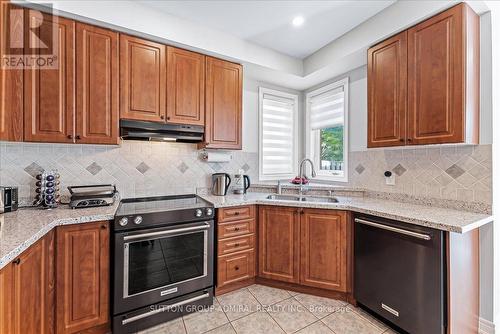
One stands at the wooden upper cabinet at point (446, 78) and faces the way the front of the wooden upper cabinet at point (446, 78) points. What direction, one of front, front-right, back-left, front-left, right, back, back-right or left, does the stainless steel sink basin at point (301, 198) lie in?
front-right

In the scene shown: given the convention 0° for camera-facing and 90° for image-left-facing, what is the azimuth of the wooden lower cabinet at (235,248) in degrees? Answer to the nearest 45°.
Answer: approximately 315°

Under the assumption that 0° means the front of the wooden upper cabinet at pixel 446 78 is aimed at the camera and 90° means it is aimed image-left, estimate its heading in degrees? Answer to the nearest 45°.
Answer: approximately 45°

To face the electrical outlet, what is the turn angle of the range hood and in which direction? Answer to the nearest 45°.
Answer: approximately 90° to its left

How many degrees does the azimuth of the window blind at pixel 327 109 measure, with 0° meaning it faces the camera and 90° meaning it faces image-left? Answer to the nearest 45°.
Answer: approximately 45°

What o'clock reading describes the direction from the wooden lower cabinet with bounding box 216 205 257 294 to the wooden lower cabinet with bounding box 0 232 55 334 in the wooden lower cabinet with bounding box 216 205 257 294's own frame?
the wooden lower cabinet with bounding box 0 232 55 334 is roughly at 3 o'clock from the wooden lower cabinet with bounding box 216 205 257 294.
